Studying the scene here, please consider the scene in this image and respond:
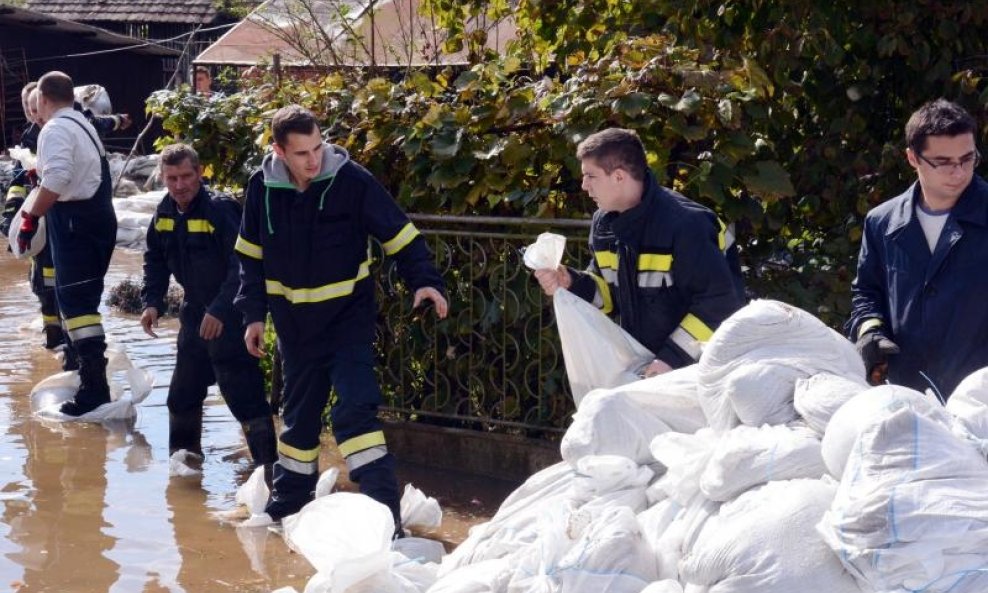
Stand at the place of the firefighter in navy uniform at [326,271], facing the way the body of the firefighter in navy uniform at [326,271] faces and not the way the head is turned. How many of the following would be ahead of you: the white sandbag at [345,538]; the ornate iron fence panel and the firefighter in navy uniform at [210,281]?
1

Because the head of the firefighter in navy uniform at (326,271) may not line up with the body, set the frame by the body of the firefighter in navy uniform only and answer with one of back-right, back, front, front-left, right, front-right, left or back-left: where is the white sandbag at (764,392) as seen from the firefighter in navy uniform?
front-left

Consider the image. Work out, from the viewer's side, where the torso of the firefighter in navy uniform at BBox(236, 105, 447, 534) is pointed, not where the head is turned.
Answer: toward the camera

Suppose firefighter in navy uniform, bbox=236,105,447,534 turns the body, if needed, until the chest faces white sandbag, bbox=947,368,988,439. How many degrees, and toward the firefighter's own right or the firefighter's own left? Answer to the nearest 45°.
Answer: approximately 45° to the firefighter's own left

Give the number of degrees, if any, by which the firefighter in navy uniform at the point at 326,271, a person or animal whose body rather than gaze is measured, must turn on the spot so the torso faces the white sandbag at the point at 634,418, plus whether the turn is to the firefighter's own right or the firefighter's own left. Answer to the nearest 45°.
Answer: approximately 45° to the firefighter's own left

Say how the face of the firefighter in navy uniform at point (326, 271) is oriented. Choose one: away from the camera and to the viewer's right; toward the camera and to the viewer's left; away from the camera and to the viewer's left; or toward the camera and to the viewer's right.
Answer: toward the camera and to the viewer's right

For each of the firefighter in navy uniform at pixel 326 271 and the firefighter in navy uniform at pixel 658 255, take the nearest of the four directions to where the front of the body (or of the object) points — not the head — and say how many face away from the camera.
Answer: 0

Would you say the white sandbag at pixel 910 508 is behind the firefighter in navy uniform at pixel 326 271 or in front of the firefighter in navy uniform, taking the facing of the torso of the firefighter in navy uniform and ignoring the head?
in front

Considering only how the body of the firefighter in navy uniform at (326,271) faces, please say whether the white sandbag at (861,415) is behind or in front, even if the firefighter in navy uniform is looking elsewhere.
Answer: in front

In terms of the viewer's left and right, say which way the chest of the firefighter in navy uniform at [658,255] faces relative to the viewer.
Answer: facing the viewer and to the left of the viewer

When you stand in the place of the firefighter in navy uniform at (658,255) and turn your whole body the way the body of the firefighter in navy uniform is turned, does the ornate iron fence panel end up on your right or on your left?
on your right

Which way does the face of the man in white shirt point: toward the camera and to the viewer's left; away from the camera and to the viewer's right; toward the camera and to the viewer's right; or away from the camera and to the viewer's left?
away from the camera and to the viewer's left

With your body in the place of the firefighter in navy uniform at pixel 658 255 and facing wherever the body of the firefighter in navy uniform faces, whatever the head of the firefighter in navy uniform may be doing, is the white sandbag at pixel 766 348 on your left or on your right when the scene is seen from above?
on your left

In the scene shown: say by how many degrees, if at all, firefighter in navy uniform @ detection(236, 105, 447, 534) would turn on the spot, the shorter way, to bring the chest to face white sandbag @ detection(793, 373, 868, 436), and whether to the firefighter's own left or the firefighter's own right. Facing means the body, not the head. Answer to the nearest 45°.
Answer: approximately 45° to the firefighter's own left

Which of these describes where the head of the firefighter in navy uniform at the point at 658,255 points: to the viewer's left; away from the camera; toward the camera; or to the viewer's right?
to the viewer's left
